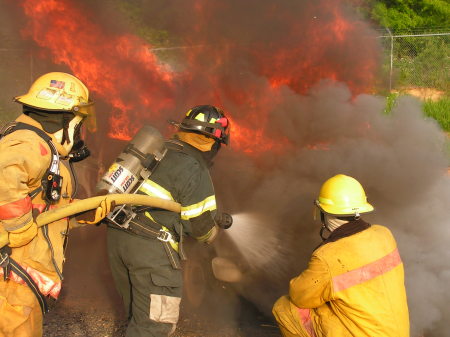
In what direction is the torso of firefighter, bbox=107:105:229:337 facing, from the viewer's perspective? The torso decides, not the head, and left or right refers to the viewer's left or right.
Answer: facing away from the viewer and to the right of the viewer

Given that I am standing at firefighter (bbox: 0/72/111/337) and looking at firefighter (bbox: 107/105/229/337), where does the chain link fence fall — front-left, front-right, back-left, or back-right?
front-left

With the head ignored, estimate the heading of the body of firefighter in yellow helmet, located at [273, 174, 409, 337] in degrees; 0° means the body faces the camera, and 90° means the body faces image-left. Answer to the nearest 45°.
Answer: approximately 135°

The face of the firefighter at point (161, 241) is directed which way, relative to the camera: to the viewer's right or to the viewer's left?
to the viewer's right

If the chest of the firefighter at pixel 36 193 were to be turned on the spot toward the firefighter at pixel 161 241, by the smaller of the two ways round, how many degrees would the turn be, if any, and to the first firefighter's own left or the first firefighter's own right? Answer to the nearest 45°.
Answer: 0° — they already face them

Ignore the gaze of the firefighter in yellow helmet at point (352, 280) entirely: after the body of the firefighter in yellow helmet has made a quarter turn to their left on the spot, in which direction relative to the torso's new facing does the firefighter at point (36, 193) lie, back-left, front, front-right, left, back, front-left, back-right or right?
front-right

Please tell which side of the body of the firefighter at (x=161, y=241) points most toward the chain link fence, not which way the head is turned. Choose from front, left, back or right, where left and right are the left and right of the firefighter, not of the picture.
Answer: front

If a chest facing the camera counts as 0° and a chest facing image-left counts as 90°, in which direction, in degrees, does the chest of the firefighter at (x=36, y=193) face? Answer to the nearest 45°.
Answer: approximately 270°

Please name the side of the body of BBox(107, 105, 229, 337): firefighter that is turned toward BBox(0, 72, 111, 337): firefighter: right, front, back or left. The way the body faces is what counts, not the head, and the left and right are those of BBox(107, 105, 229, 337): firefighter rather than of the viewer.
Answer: back

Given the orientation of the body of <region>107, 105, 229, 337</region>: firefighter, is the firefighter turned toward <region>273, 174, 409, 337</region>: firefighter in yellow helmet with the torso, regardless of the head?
no

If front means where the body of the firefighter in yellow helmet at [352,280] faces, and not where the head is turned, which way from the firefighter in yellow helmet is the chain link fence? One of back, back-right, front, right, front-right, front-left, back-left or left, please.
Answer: front-right

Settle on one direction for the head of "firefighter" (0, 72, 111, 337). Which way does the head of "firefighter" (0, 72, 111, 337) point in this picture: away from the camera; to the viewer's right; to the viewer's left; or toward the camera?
to the viewer's right

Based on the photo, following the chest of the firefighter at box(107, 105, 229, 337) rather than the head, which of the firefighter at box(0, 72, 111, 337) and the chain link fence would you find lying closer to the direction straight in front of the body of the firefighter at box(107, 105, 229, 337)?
the chain link fence
